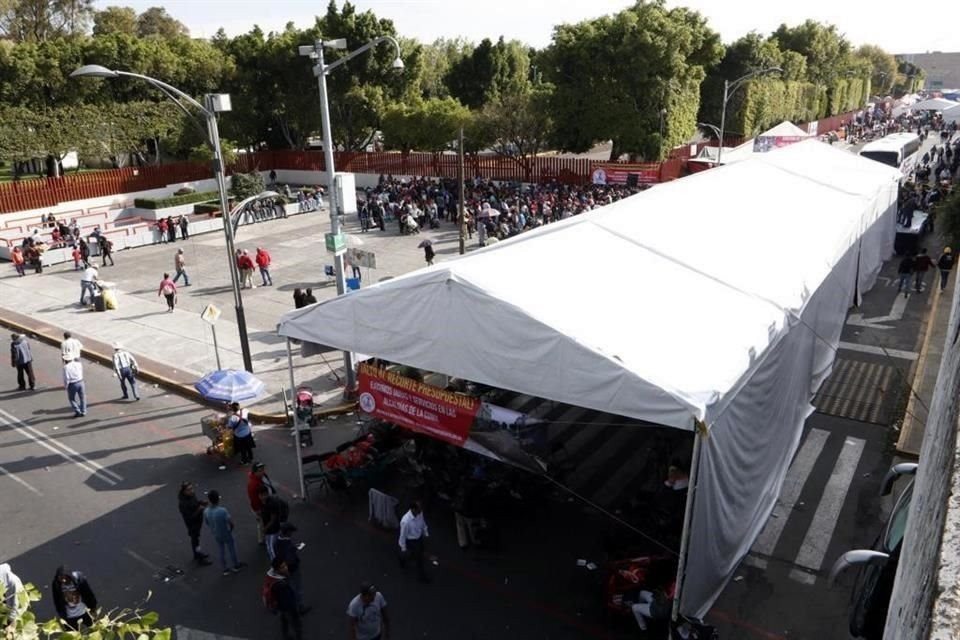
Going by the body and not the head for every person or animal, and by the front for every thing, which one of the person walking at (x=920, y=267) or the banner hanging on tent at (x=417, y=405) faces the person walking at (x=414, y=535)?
the banner hanging on tent

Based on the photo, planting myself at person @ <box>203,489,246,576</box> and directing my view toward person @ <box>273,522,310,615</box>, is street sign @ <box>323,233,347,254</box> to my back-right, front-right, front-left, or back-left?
back-left

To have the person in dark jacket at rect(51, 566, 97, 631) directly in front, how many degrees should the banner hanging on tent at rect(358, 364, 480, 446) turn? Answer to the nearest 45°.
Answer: approximately 45° to its right

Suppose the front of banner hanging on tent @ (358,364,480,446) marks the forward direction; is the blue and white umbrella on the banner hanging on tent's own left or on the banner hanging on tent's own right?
on the banner hanging on tent's own right

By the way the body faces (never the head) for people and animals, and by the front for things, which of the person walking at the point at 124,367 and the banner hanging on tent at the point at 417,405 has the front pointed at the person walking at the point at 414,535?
the banner hanging on tent

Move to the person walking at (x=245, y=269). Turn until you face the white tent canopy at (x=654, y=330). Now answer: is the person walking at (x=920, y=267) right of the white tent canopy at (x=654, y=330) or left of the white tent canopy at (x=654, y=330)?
left
